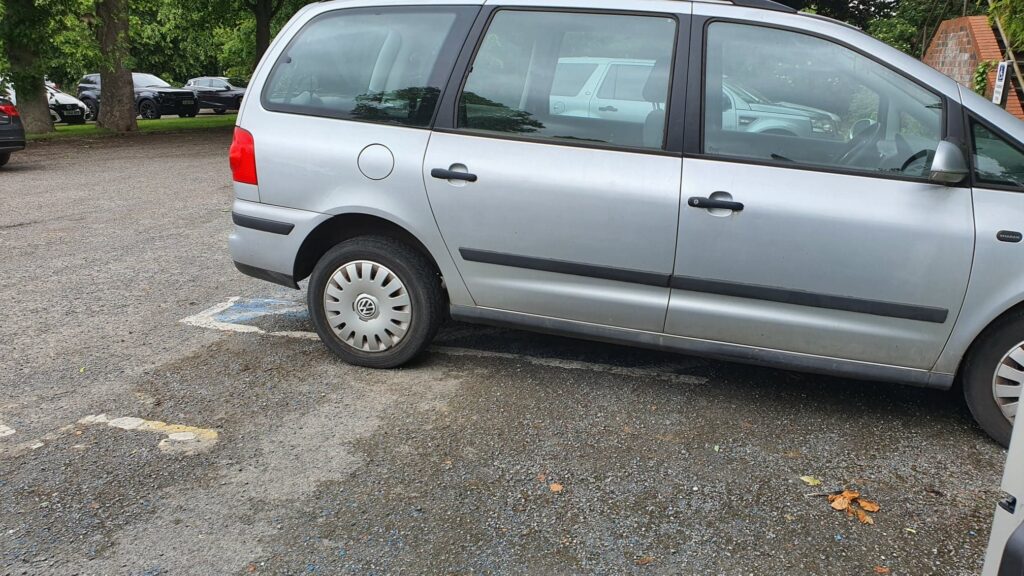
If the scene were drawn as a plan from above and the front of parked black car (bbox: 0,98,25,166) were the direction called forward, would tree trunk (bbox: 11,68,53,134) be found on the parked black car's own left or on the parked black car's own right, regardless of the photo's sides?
on the parked black car's own right

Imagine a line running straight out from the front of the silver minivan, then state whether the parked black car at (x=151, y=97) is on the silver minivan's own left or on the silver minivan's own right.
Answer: on the silver minivan's own left

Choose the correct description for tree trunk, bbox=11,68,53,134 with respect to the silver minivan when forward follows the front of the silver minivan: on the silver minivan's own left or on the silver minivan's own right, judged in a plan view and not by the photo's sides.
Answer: on the silver minivan's own left

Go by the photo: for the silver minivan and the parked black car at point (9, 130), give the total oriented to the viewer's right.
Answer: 1

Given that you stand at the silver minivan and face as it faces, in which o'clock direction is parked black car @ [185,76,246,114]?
The parked black car is roughly at 8 o'clock from the silver minivan.

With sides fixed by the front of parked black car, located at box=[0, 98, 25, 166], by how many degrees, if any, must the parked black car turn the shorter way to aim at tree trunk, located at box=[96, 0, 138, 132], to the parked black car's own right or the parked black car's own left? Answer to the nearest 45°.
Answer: approximately 90° to the parked black car's own right

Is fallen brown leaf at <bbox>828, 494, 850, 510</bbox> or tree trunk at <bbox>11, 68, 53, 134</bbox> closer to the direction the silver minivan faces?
the fallen brown leaf

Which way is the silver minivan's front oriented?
to the viewer's right

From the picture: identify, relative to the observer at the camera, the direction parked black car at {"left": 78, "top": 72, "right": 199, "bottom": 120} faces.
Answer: facing the viewer and to the right of the viewer

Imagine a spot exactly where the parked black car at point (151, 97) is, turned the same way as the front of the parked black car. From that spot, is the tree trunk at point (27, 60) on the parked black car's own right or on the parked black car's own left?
on the parked black car's own right

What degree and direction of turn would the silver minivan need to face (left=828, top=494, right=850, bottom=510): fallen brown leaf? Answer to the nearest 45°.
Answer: approximately 45° to its right

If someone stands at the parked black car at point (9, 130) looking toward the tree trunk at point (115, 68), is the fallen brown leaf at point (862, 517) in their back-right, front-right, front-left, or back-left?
back-right

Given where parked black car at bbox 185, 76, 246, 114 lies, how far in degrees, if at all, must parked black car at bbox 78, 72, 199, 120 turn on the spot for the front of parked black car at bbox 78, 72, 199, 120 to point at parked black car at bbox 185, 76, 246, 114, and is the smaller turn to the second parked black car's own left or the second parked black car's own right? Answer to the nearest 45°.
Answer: approximately 90° to the second parked black car's own left

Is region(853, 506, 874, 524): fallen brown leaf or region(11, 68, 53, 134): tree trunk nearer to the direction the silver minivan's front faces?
the fallen brown leaf
